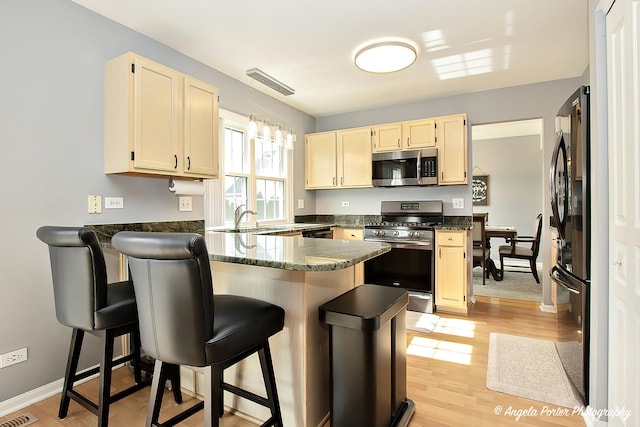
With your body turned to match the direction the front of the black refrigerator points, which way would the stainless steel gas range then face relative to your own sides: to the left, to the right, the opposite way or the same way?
to the left

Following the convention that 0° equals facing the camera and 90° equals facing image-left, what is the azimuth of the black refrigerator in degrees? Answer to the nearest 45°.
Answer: approximately 90°

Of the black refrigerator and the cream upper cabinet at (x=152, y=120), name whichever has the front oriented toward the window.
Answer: the black refrigerator

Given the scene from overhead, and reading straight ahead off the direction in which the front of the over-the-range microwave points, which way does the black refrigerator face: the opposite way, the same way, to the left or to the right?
to the right

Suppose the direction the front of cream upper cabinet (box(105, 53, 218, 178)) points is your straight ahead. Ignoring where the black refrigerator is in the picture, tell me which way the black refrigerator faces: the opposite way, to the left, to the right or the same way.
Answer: the opposite way

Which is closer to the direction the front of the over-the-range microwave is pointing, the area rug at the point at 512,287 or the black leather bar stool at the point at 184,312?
the black leather bar stool

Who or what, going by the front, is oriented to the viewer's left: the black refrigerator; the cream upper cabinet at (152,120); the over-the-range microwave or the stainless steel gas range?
the black refrigerator

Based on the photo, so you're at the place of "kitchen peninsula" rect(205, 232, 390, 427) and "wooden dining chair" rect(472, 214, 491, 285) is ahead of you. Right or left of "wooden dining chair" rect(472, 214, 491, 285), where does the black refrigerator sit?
right

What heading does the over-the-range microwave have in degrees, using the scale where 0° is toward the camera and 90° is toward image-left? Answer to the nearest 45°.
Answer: approximately 0°

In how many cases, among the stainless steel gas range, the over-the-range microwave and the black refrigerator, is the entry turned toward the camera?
2

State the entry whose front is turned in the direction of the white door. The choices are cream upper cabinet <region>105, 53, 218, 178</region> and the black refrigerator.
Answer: the cream upper cabinet

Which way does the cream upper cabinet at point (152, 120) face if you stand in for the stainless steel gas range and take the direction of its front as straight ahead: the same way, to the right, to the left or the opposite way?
to the left

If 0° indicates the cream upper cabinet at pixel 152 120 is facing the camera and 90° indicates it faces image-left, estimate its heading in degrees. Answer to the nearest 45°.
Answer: approximately 315°
